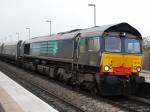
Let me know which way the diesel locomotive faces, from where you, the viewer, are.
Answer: facing the viewer and to the right of the viewer
